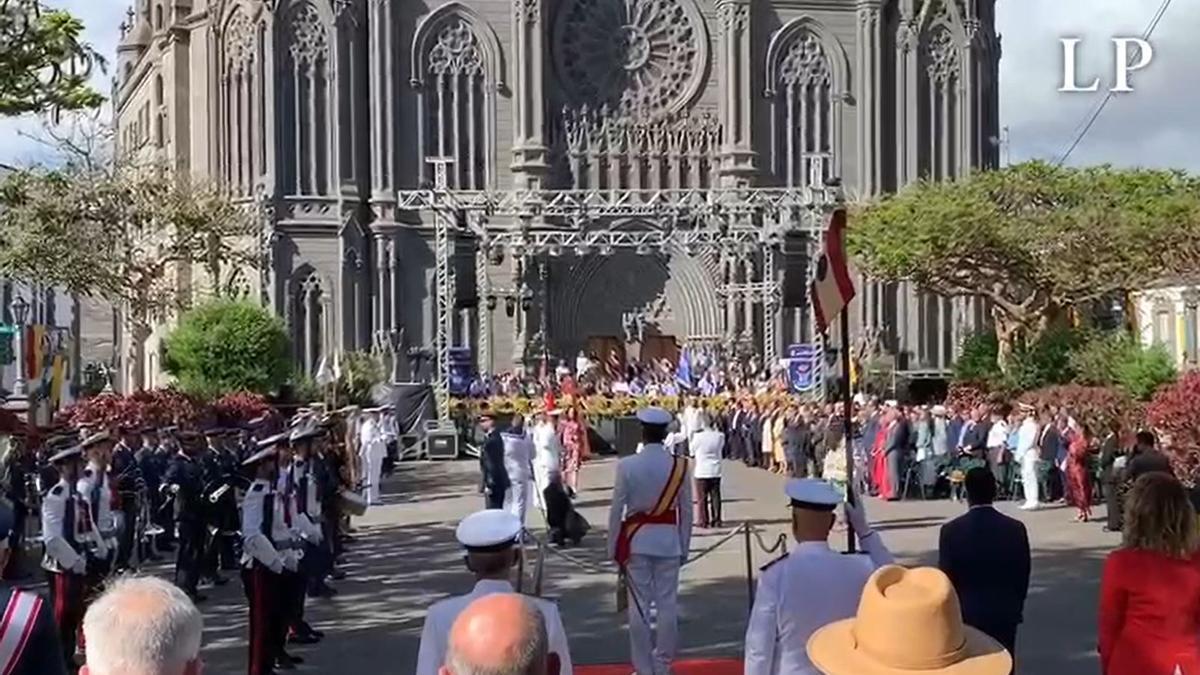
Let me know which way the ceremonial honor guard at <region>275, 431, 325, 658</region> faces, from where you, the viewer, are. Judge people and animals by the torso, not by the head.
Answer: facing to the right of the viewer

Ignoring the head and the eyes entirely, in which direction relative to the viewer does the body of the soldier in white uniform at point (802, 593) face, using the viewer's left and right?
facing away from the viewer

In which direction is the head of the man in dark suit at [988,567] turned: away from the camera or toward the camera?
away from the camera

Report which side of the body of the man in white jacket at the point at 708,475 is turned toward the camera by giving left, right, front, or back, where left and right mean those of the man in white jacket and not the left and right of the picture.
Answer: back

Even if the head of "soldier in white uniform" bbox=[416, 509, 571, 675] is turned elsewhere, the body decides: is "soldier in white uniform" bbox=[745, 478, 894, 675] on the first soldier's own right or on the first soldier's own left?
on the first soldier's own right

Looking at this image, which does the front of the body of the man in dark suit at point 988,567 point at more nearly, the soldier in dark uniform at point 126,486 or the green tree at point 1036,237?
the green tree

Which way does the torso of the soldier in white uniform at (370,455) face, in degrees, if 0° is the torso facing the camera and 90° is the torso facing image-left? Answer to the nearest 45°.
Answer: approximately 315°

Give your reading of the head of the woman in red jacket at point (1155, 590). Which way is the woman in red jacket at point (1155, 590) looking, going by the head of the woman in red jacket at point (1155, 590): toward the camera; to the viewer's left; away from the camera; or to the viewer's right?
away from the camera

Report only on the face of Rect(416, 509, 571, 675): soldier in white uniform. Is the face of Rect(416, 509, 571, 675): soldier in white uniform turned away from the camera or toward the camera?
away from the camera
